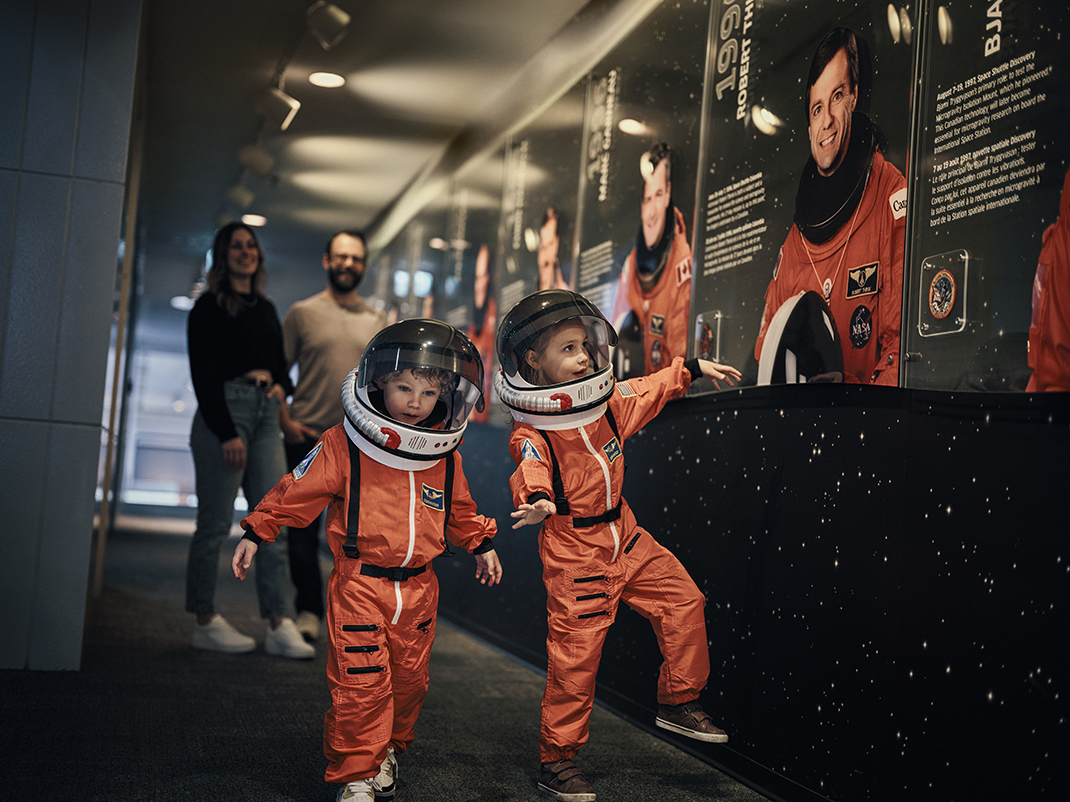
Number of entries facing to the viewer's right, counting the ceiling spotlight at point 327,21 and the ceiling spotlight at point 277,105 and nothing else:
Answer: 2

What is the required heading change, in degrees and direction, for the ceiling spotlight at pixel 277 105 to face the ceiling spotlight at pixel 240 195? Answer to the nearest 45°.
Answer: approximately 90° to its left

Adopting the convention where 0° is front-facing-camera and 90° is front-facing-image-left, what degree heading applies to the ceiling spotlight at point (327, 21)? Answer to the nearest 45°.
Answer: approximately 270°

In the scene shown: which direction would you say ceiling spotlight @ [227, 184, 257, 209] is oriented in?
to the viewer's right

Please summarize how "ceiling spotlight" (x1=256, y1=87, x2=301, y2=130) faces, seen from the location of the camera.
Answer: facing to the right of the viewer

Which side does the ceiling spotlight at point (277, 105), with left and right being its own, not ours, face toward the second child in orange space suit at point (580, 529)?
right
